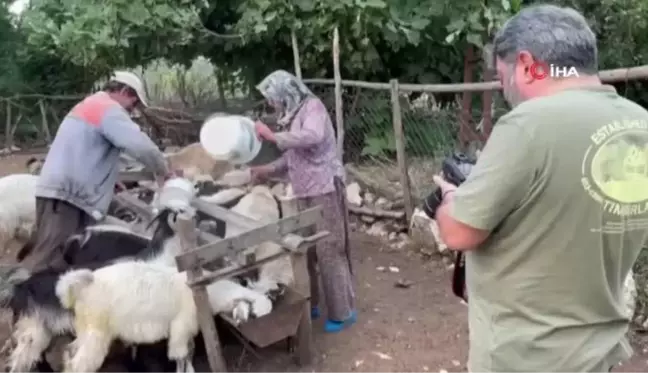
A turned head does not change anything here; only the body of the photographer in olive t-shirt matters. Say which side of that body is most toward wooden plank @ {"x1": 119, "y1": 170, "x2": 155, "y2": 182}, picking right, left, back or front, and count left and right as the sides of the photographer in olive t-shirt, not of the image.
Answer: front

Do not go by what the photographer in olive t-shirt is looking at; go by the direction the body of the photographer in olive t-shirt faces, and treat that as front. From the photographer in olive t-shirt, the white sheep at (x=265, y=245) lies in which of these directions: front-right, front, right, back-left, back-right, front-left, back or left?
front

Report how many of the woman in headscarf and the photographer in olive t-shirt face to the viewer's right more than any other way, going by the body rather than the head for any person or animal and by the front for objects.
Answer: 0

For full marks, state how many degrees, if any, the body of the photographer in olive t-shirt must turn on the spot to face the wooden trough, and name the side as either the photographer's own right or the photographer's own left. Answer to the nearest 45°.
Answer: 0° — they already face it

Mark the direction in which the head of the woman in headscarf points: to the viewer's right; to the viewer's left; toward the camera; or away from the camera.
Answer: to the viewer's left

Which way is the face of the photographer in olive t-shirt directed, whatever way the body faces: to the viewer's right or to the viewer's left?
to the viewer's left

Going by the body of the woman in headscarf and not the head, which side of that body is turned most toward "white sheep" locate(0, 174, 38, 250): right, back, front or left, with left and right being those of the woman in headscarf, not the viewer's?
front

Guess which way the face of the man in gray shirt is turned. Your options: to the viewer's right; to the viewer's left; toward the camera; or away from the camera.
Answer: to the viewer's right

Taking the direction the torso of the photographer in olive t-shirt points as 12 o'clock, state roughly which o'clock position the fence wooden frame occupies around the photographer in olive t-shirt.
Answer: The fence wooden frame is roughly at 1 o'clock from the photographer in olive t-shirt.

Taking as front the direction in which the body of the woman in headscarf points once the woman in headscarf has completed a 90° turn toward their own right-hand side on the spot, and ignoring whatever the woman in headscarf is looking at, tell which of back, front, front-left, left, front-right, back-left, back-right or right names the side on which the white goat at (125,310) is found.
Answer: back-left

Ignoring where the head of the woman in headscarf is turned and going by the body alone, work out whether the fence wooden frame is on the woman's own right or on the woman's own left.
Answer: on the woman's own right

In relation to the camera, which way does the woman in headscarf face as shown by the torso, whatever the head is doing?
to the viewer's left

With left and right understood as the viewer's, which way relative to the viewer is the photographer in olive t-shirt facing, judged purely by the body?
facing away from the viewer and to the left of the viewer
